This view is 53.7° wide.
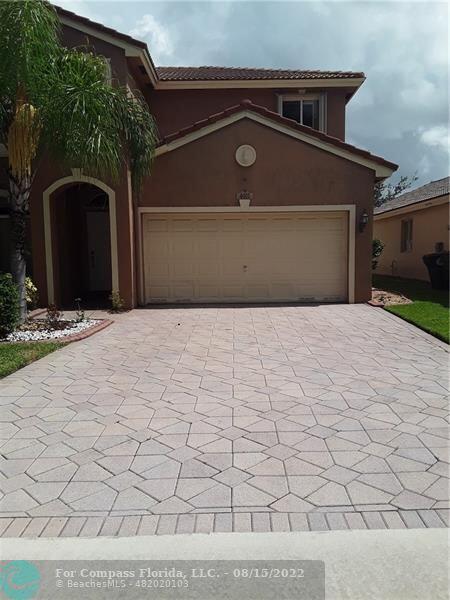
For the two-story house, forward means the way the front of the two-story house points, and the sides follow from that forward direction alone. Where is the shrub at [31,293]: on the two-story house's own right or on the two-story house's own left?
on the two-story house's own right

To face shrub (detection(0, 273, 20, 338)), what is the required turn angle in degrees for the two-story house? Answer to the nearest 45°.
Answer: approximately 45° to its right

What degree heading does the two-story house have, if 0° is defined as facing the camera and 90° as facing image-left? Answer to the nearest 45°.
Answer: approximately 0°

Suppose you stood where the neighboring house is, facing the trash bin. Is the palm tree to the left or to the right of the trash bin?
right

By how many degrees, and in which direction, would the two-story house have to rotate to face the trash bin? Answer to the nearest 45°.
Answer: approximately 90° to its left

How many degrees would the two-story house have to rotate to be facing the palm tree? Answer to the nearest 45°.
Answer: approximately 45° to its right

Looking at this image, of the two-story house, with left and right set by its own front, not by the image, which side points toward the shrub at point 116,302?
right

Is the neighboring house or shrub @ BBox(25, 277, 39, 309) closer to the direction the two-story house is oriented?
the shrub

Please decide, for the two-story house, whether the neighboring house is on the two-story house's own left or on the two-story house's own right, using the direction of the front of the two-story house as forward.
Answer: on the two-story house's own left
